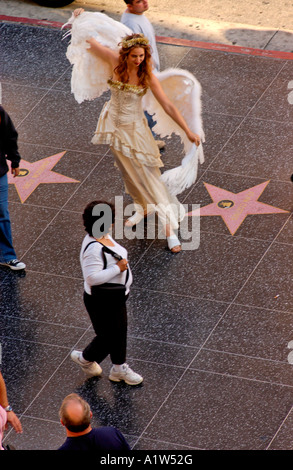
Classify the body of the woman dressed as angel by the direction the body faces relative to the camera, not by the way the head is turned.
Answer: toward the camera
